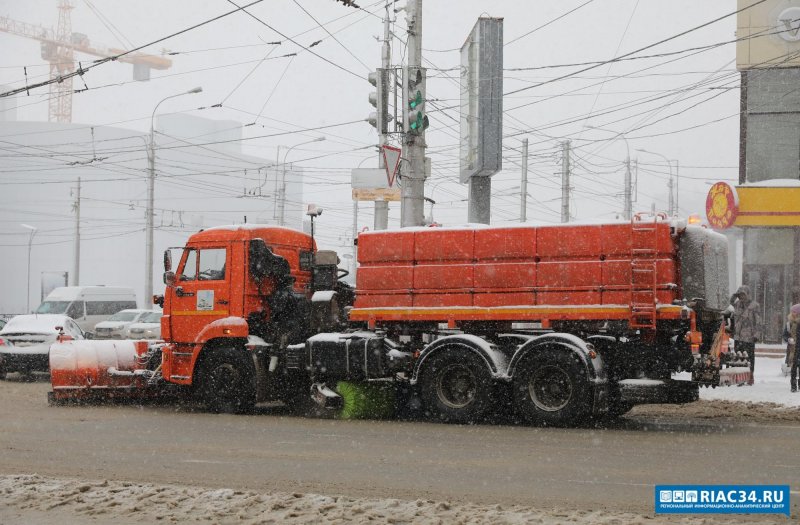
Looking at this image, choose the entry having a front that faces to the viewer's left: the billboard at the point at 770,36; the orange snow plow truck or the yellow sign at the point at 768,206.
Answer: the orange snow plow truck

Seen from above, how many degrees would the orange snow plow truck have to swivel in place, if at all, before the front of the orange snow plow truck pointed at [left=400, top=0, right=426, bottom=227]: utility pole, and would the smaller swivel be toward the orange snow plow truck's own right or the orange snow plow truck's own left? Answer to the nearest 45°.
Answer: approximately 90° to the orange snow plow truck's own right

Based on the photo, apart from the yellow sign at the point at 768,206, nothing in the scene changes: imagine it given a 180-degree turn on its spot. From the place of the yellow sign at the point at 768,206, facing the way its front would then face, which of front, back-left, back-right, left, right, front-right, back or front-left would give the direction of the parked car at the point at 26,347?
back-left

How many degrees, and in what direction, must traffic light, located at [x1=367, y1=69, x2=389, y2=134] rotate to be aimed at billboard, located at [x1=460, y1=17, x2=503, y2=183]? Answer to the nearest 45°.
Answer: approximately 135° to its right

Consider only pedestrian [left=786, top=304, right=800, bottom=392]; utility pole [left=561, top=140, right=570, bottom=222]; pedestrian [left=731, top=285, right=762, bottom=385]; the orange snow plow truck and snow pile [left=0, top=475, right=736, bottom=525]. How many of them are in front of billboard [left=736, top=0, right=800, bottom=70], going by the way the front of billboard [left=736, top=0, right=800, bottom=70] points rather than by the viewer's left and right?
4

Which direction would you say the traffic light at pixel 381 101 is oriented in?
to the viewer's left

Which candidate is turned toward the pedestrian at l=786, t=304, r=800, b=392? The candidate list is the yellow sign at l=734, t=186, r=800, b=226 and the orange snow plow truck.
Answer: the yellow sign

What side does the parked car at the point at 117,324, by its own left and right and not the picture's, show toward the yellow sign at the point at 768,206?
left

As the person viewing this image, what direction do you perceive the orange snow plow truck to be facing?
facing to the left of the viewer

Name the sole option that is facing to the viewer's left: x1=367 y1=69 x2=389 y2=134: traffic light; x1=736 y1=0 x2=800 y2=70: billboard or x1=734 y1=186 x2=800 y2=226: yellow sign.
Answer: the traffic light

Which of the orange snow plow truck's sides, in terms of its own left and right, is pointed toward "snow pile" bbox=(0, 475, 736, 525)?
left

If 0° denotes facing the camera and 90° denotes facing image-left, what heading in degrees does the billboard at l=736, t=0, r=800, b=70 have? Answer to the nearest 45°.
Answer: approximately 0°
